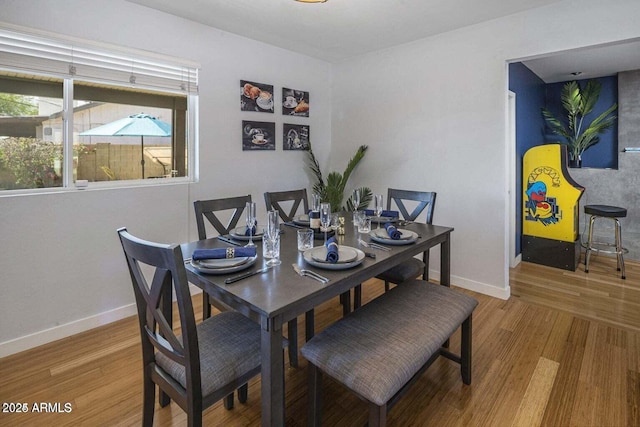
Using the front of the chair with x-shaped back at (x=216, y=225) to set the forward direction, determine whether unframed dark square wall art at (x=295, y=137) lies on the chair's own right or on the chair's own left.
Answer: on the chair's own left

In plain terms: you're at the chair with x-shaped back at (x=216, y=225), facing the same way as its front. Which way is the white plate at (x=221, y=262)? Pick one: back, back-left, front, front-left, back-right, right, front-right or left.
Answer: front-right

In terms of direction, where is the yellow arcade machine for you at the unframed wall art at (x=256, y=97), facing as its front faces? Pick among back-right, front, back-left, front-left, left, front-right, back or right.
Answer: front-left

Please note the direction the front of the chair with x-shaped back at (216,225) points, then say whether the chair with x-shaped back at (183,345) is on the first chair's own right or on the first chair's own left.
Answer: on the first chair's own right

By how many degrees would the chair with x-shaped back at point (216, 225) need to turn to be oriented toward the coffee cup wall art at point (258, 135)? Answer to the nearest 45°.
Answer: approximately 135° to its left

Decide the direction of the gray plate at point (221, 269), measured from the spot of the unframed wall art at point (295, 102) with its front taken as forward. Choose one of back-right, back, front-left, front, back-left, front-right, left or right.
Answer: front-right

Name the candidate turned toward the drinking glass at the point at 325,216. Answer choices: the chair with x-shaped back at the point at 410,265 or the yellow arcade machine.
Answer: the chair with x-shaped back

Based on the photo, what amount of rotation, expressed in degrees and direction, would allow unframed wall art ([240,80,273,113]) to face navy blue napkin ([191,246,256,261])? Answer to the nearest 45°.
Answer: approximately 45° to its right

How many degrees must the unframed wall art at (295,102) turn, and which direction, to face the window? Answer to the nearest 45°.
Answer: approximately 90° to its right

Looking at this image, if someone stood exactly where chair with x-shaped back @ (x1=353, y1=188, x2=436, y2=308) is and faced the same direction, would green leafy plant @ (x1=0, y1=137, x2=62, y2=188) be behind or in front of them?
in front

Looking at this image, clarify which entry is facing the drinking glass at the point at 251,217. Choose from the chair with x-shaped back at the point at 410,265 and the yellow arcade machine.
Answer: the chair with x-shaped back
